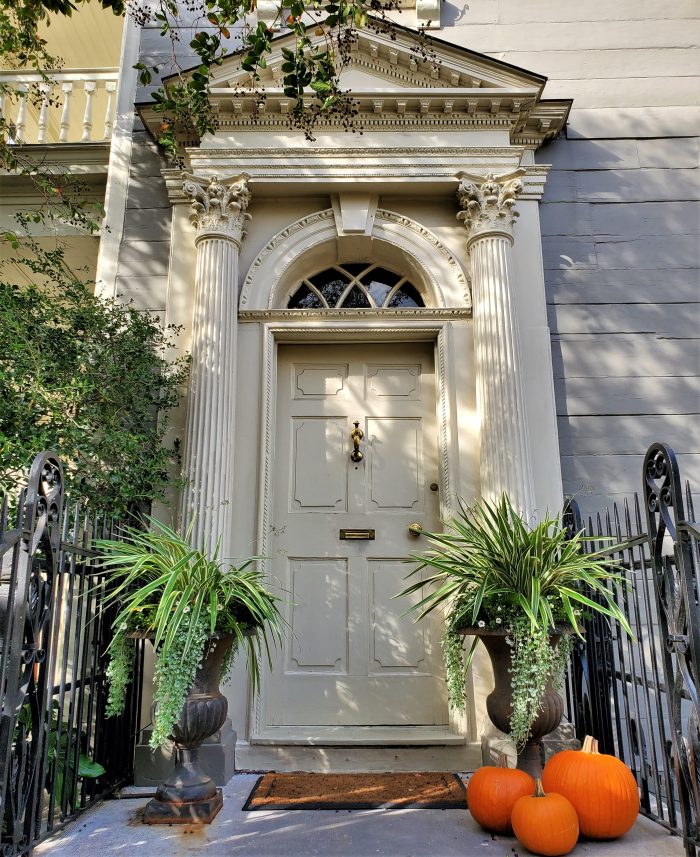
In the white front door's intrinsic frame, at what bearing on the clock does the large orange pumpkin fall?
The large orange pumpkin is roughly at 11 o'clock from the white front door.

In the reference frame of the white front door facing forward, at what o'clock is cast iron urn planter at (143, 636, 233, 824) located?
The cast iron urn planter is roughly at 1 o'clock from the white front door.

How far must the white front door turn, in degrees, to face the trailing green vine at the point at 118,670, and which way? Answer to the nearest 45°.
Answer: approximately 45° to its right

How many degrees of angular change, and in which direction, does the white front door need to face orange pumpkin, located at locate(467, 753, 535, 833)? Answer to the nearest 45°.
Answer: approximately 45° to its left

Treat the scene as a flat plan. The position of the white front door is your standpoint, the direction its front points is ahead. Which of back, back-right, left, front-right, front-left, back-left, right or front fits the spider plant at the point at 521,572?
front-left

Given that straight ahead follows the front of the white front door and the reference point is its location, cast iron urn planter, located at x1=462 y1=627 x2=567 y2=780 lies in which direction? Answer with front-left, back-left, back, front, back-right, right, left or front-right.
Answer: front-left

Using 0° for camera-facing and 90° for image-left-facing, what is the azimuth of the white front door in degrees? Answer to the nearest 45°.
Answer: approximately 0°

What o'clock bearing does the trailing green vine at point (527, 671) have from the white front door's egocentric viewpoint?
The trailing green vine is roughly at 11 o'clock from the white front door.

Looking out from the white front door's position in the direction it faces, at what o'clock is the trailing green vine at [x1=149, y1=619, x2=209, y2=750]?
The trailing green vine is roughly at 1 o'clock from the white front door.
